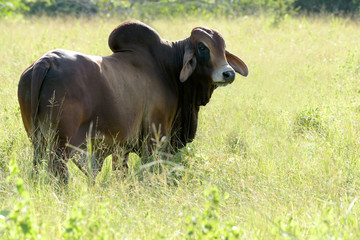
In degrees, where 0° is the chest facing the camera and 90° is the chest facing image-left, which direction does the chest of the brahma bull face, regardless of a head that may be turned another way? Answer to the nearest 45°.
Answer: approximately 225°
